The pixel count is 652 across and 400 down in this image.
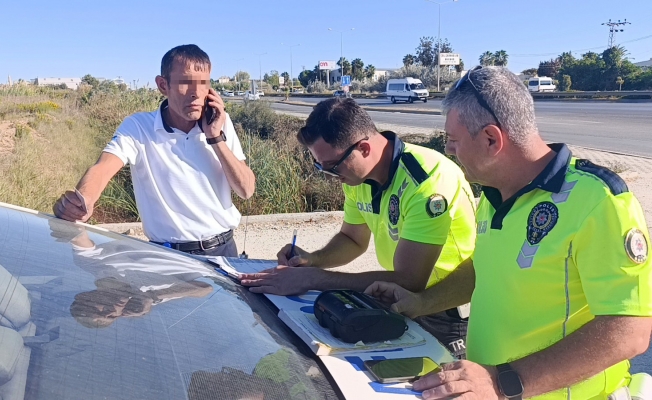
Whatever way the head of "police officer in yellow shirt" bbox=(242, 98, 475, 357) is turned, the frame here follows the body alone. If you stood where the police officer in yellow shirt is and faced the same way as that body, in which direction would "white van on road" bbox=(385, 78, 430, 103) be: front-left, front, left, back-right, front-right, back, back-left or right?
back-right

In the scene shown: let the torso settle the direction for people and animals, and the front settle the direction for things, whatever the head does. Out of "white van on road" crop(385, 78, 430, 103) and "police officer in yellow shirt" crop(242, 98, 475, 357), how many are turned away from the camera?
0

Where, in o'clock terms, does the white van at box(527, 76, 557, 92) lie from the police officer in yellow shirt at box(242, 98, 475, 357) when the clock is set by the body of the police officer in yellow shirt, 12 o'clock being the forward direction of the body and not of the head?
The white van is roughly at 5 o'clock from the police officer in yellow shirt.

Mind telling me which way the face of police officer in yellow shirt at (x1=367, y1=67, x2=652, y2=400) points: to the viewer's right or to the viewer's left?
to the viewer's left

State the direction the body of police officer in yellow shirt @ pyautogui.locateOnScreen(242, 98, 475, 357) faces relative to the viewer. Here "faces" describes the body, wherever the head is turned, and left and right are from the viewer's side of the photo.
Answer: facing the viewer and to the left of the viewer

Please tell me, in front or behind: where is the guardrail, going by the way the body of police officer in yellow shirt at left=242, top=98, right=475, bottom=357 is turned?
behind

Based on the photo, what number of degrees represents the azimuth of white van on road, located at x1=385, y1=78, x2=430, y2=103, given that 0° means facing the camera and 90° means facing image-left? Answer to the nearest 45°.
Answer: approximately 315°

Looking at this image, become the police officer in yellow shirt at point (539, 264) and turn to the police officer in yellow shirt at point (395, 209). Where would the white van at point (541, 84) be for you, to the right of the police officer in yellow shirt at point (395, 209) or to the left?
right

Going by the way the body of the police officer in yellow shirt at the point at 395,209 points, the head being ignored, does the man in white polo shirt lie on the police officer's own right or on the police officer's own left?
on the police officer's own right
